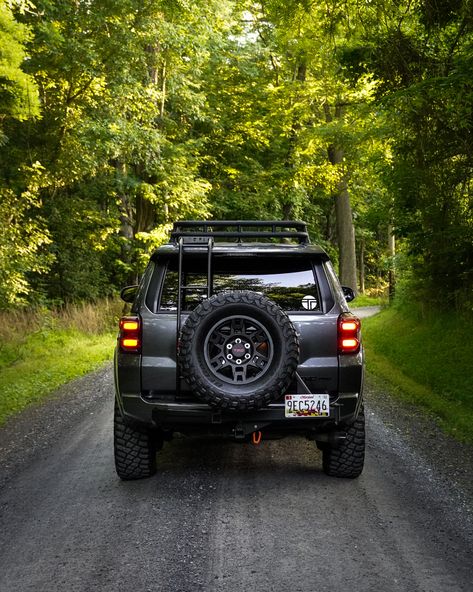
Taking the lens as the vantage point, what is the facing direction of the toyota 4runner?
facing away from the viewer
